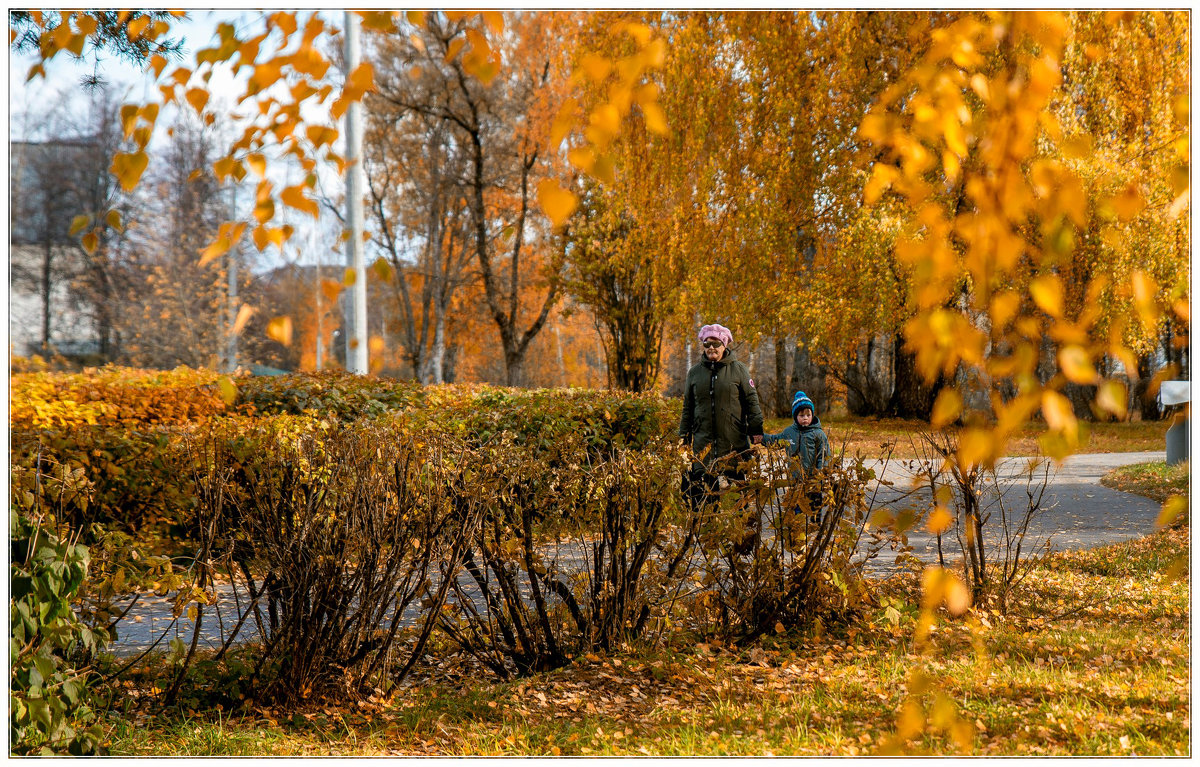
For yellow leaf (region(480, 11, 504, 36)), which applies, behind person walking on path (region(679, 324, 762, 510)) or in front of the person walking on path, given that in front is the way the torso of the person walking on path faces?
in front

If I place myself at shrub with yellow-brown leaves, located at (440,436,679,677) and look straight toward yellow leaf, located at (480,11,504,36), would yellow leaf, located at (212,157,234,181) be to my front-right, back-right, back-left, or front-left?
front-right

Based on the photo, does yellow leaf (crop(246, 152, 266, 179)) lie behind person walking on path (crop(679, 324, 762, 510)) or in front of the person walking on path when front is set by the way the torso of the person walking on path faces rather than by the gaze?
in front

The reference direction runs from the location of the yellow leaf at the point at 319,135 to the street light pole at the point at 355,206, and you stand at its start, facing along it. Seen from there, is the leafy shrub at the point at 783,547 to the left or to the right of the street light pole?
right

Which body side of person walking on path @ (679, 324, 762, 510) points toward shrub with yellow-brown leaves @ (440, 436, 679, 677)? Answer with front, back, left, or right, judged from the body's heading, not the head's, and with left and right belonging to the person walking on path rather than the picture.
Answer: front

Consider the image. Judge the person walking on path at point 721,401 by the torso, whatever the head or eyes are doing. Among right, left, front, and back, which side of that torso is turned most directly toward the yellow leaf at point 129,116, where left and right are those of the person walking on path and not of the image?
front

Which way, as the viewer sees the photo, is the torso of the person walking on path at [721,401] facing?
toward the camera

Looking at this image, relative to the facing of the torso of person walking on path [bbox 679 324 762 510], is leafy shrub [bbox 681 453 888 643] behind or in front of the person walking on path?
in front

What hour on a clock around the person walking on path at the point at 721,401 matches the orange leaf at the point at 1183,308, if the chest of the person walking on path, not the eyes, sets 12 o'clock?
The orange leaf is roughly at 11 o'clock from the person walking on path.

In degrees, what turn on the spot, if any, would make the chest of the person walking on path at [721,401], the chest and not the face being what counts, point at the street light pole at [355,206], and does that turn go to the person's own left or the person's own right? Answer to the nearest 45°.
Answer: approximately 135° to the person's own right
